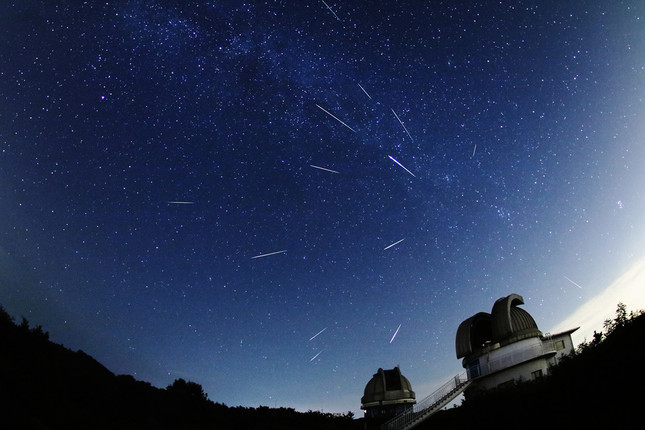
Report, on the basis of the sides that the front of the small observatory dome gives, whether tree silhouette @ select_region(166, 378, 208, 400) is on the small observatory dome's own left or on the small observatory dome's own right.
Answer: on the small observatory dome's own right

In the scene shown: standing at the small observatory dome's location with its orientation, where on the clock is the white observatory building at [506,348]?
The white observatory building is roughly at 11 o'clock from the small observatory dome.

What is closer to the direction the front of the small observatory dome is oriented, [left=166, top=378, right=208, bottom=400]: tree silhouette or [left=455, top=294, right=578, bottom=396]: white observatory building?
the white observatory building

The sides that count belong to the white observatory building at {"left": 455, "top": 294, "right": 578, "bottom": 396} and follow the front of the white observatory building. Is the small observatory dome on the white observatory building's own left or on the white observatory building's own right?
on the white observatory building's own right

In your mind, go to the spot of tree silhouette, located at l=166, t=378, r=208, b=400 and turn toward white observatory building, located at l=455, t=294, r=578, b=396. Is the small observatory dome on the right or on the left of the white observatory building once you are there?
left

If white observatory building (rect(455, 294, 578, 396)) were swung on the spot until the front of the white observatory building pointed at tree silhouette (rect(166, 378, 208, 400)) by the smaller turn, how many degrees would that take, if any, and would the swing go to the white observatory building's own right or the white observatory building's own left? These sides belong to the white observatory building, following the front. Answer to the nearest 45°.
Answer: approximately 45° to the white observatory building's own right

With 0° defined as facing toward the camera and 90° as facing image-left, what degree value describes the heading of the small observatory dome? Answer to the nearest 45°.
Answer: approximately 0°

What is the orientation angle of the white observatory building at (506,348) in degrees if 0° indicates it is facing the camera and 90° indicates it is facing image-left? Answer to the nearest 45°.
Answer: approximately 45°
